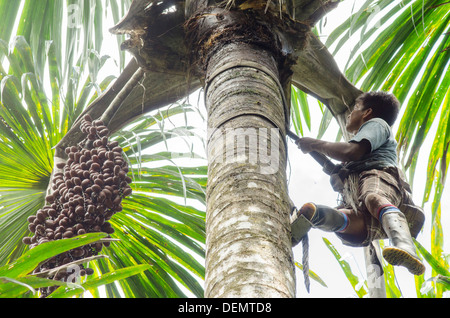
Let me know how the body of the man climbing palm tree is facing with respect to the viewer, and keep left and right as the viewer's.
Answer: facing to the left of the viewer
